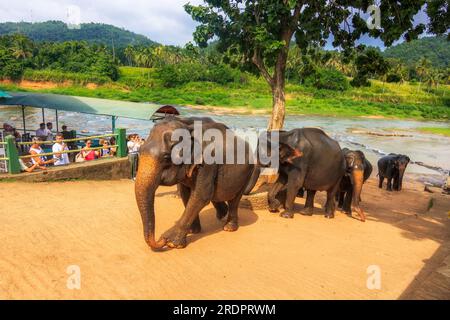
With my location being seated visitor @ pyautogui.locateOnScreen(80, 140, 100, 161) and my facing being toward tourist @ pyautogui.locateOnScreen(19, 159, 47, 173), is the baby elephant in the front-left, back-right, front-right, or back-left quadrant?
back-left

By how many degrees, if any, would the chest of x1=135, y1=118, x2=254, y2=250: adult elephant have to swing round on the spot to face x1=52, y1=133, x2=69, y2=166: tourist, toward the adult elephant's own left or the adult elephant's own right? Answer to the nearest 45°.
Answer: approximately 90° to the adult elephant's own right

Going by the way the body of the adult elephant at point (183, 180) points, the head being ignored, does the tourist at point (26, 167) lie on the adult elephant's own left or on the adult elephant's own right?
on the adult elephant's own right

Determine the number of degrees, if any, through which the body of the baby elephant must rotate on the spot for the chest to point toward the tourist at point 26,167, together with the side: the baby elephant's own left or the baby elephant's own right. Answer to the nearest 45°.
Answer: approximately 90° to the baby elephant's own right

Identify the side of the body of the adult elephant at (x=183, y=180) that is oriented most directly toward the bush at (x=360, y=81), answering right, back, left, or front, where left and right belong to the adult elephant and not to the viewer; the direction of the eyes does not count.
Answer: back

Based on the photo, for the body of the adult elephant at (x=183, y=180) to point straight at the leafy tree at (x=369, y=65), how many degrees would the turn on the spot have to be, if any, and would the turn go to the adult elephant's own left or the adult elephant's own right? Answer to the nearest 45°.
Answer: approximately 180°

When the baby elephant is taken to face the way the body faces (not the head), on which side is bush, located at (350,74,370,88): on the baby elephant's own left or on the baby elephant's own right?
on the baby elephant's own left

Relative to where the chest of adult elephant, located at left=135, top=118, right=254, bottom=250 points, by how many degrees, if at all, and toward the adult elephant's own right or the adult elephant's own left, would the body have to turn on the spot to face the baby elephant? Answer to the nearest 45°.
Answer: approximately 180°

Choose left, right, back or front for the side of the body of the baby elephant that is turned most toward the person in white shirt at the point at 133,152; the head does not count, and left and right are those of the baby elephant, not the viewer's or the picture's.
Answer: right

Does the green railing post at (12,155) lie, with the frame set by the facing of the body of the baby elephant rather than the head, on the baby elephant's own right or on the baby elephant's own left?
on the baby elephant's own right
